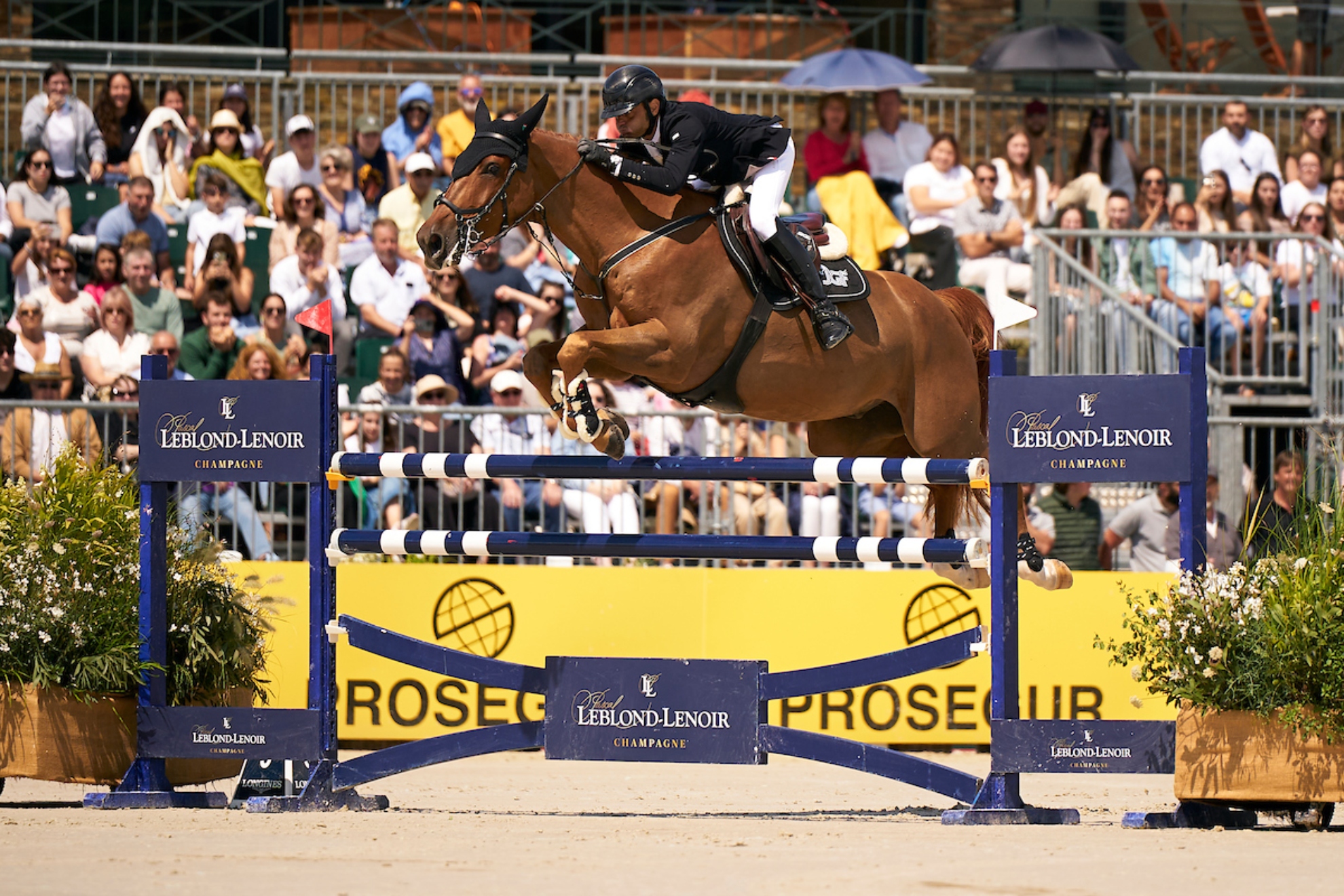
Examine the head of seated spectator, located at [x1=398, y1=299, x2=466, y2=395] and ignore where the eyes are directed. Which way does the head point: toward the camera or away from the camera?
toward the camera

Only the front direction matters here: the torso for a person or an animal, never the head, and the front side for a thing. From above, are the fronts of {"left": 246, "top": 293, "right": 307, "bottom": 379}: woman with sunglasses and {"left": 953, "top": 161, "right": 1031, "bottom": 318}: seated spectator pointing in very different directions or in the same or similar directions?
same or similar directions

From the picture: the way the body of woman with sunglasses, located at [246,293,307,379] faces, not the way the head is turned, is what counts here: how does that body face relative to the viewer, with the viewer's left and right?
facing the viewer

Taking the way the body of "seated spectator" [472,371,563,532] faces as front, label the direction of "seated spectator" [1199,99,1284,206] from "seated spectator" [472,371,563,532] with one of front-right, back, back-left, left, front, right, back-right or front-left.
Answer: back-left

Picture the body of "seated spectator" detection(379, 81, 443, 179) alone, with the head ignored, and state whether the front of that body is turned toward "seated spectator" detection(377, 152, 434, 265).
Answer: yes

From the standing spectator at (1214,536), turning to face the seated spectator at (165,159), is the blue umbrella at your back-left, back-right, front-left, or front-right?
front-right

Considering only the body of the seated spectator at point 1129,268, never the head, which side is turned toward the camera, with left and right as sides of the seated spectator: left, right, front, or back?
front

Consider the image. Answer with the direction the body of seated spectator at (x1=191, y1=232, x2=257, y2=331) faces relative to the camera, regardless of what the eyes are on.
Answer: toward the camera

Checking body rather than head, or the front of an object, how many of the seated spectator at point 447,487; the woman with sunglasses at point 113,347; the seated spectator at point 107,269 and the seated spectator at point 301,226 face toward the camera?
4

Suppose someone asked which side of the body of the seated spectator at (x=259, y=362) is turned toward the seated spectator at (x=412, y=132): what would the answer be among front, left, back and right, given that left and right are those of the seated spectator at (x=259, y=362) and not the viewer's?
back

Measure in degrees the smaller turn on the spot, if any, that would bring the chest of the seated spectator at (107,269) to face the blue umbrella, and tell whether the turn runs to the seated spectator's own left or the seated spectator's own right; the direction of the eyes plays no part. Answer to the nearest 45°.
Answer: approximately 90° to the seated spectator's own left

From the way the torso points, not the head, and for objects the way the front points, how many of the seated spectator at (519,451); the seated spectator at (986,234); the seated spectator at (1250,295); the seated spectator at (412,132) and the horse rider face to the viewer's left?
1

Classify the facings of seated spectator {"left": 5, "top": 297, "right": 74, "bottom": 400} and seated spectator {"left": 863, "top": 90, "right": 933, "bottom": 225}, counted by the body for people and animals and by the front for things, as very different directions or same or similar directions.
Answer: same or similar directions

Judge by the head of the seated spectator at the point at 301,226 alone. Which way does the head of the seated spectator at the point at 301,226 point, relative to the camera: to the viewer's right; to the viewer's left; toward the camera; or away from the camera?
toward the camera
